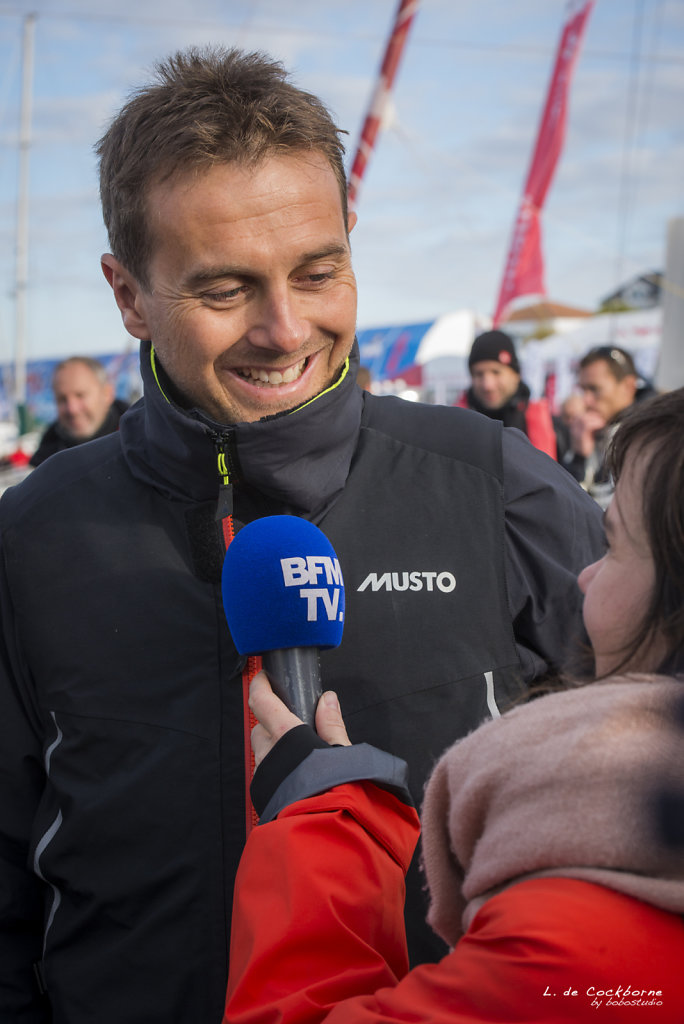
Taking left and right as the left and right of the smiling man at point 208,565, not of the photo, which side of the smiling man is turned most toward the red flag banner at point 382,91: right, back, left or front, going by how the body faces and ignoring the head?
back

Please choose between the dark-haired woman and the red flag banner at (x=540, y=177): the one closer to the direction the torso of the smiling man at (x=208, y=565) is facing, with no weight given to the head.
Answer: the dark-haired woman

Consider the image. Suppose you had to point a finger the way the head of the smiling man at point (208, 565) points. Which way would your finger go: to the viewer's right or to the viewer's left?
to the viewer's right

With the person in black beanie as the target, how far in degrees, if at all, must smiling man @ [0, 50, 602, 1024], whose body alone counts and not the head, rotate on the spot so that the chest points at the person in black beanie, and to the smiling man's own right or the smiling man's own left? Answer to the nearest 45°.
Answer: approximately 180°

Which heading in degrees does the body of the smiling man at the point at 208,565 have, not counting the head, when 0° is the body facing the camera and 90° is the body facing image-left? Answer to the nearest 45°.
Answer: approximately 0°

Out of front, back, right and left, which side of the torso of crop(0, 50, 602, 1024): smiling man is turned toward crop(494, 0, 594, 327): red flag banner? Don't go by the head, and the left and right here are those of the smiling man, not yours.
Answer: back

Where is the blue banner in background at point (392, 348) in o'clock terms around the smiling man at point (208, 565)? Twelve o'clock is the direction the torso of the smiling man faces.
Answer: The blue banner in background is roughly at 6 o'clock from the smiling man.
